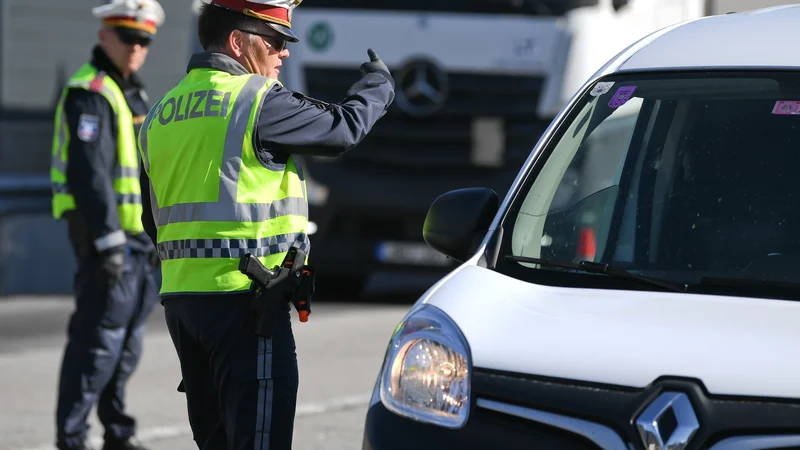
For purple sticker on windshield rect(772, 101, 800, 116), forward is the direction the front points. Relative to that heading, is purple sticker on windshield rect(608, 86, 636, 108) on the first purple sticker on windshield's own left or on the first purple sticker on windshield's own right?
on the first purple sticker on windshield's own right

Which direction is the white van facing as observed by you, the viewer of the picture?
facing the viewer and to the left of the viewer

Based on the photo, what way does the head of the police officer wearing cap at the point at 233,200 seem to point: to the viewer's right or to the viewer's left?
to the viewer's right

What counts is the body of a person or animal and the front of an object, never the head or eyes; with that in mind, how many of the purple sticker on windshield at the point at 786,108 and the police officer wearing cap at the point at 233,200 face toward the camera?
1

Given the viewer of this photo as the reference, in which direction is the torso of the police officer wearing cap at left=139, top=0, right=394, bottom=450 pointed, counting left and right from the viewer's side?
facing away from the viewer and to the right of the viewer

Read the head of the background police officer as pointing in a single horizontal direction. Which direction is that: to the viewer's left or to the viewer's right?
to the viewer's right

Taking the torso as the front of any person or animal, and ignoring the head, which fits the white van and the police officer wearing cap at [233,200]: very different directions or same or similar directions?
very different directions

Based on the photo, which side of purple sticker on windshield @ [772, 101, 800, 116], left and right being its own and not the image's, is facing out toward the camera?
front
